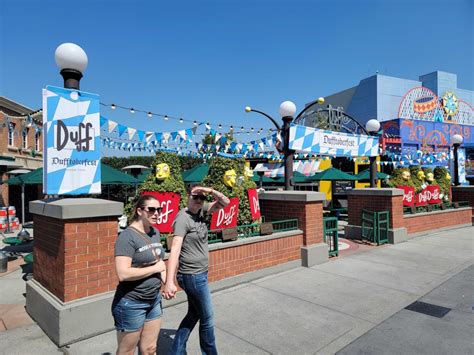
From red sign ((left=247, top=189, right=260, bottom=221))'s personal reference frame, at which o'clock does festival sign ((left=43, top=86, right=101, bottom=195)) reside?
The festival sign is roughly at 3 o'clock from the red sign.

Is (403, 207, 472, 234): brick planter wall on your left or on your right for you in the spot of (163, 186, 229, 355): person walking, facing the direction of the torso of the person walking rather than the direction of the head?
on your left

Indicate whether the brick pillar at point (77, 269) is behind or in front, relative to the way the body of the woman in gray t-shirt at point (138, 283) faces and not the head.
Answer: behind

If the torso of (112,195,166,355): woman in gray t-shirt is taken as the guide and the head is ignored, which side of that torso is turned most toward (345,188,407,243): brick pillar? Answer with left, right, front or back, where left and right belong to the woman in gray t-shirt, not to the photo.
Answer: left

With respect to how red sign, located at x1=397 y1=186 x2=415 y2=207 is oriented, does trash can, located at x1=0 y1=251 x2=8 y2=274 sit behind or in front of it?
in front

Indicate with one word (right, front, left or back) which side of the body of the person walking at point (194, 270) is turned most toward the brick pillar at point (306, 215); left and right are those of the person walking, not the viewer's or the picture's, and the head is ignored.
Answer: left

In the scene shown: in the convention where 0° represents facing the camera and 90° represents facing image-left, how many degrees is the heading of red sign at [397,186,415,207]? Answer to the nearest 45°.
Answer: approximately 0°

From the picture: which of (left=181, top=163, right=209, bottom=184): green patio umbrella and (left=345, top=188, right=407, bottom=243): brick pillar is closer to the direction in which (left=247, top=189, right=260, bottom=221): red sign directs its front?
the brick pillar

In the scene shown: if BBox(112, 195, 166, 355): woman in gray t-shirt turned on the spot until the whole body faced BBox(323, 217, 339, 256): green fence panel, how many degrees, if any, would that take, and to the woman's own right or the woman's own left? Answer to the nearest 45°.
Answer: approximately 90° to the woman's own left

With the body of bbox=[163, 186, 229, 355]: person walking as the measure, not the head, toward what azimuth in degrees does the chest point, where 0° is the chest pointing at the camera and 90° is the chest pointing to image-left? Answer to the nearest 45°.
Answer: approximately 315°
